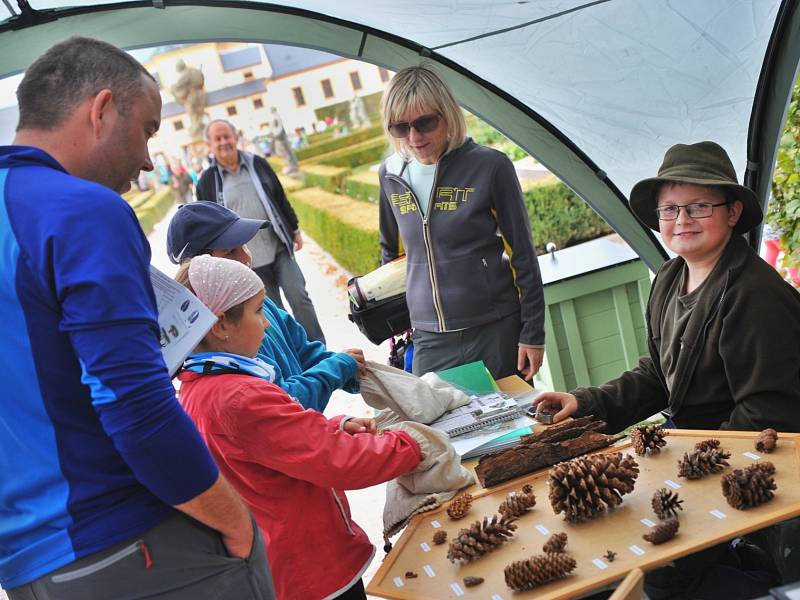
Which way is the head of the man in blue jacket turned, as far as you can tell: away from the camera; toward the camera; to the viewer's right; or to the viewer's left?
to the viewer's right

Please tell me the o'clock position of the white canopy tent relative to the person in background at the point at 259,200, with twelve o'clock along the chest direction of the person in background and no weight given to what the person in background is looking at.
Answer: The white canopy tent is roughly at 11 o'clock from the person in background.

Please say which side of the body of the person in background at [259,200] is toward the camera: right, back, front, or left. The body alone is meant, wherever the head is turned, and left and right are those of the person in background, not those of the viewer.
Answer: front

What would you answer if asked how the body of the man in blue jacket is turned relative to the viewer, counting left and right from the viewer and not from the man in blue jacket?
facing away from the viewer and to the right of the viewer

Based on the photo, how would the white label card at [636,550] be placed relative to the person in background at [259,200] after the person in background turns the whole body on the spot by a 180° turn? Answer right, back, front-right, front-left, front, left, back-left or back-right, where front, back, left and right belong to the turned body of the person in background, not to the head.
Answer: back

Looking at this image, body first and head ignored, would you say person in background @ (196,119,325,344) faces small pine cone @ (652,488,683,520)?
yes

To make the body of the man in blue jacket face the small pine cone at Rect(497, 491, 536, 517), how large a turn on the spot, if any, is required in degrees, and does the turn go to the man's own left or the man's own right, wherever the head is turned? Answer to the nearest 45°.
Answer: approximately 45° to the man's own right

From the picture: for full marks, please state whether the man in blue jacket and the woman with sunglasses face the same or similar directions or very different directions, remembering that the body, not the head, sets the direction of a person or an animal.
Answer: very different directions

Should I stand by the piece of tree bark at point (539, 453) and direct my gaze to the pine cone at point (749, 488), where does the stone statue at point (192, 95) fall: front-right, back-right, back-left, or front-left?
back-left

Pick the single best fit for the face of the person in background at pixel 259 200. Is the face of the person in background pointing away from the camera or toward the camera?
toward the camera

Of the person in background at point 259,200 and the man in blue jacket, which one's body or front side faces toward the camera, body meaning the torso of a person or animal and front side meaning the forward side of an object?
the person in background

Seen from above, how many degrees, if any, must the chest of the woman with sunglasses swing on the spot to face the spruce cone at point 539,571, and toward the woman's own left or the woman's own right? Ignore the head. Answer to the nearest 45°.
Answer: approximately 45° to the woman's own left

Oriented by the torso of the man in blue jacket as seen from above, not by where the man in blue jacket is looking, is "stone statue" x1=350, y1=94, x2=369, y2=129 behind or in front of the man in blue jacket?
in front

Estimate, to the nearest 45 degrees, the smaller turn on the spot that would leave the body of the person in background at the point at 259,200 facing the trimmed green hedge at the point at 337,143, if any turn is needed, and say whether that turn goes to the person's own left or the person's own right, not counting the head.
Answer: approximately 180°

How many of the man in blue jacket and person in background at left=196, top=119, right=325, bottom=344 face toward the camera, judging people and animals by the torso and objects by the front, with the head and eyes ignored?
1

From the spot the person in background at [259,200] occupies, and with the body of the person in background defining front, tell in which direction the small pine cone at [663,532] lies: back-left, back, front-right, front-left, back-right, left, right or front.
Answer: front

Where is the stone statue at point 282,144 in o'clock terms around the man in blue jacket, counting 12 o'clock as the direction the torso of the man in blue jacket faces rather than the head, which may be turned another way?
The stone statue is roughly at 11 o'clock from the man in blue jacket.
